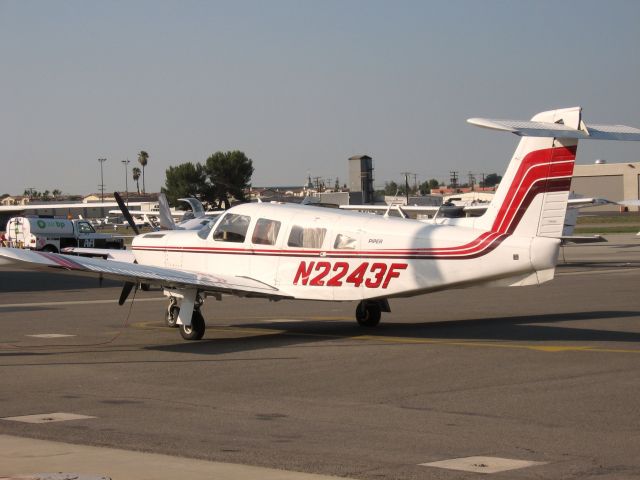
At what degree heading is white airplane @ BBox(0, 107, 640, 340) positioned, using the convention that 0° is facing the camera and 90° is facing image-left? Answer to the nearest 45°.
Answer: approximately 135°
